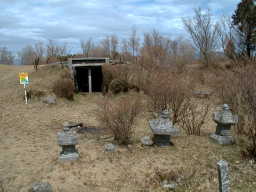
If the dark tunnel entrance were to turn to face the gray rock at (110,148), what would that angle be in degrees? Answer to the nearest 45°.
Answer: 0° — it already faces it

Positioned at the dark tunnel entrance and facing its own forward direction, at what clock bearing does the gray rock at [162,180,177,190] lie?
The gray rock is roughly at 12 o'clock from the dark tunnel entrance.

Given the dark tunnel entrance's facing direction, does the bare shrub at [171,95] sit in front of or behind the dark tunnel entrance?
in front

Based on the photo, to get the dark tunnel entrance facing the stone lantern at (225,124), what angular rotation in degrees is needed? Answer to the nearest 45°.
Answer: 0° — it already faces it

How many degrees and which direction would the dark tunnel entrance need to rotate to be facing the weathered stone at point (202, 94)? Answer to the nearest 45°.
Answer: approximately 45° to its left

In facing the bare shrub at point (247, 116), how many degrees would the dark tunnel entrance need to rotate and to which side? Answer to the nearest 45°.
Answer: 0° — it already faces it

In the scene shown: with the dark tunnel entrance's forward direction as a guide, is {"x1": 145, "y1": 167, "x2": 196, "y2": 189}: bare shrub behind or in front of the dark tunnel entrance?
in front

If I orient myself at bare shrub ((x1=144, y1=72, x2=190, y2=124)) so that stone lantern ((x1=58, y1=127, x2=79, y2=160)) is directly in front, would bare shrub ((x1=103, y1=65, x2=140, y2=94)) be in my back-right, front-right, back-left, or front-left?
back-right

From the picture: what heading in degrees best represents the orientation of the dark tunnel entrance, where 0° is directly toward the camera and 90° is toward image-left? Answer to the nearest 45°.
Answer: approximately 0°
